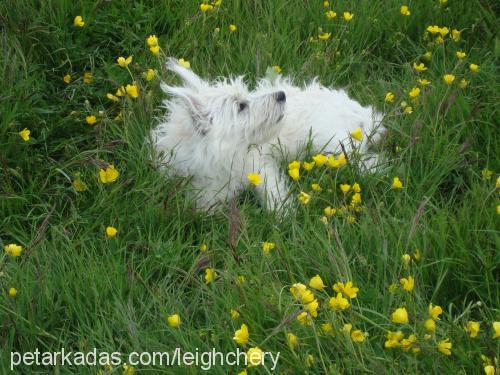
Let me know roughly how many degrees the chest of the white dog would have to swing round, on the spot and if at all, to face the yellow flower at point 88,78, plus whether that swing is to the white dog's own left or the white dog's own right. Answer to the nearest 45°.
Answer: approximately 45° to the white dog's own right

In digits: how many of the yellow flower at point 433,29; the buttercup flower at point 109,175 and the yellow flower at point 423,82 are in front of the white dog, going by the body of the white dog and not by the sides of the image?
1

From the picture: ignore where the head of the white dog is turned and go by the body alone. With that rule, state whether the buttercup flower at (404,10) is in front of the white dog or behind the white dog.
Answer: behind

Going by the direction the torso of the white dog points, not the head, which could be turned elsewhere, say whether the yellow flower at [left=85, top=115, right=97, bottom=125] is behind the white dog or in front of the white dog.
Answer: in front

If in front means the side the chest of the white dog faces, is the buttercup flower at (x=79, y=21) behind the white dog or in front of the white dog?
in front

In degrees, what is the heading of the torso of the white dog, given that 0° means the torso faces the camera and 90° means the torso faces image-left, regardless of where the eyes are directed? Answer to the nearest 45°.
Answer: approximately 45°
